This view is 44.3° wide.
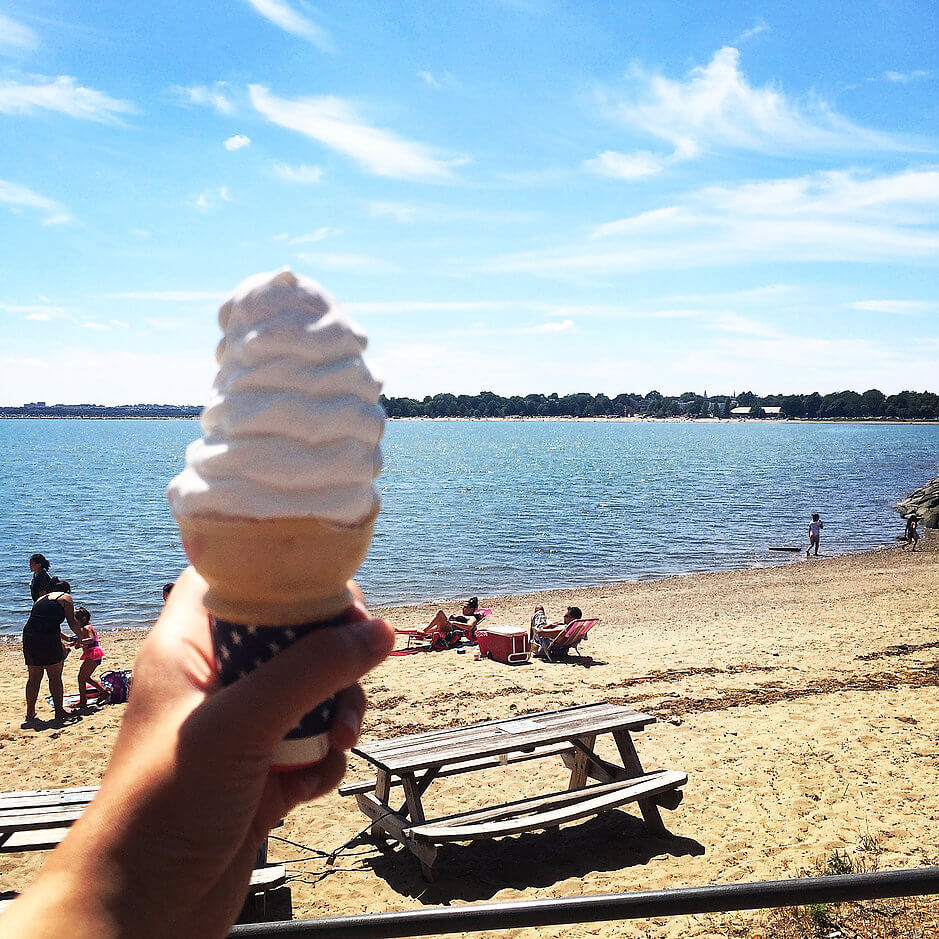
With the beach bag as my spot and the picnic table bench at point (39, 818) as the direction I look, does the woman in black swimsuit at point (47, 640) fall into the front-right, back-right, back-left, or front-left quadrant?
front-right

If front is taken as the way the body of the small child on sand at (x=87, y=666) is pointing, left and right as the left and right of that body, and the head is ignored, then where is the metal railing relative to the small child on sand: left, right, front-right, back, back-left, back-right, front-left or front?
left

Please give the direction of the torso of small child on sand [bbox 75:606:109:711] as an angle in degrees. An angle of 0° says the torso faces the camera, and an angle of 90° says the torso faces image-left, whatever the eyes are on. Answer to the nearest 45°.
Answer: approximately 90°

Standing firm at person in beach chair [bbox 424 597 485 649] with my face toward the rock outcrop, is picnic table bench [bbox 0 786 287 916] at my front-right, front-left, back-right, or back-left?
back-right

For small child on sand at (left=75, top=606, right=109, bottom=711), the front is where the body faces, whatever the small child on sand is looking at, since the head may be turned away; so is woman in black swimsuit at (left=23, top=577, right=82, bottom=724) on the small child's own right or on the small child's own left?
on the small child's own left

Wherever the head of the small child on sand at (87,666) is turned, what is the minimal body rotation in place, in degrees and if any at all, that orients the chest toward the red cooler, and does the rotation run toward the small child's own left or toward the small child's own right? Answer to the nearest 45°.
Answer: approximately 180°

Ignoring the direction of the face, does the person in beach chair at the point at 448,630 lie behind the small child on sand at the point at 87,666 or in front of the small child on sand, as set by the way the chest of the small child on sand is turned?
behind

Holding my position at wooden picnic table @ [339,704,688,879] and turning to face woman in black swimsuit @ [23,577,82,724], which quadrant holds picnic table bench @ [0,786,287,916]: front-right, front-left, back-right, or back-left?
front-left

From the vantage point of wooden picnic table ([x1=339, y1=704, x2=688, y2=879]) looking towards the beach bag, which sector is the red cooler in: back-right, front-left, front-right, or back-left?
front-right

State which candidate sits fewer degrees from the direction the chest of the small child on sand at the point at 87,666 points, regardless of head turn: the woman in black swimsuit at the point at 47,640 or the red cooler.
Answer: the woman in black swimsuit

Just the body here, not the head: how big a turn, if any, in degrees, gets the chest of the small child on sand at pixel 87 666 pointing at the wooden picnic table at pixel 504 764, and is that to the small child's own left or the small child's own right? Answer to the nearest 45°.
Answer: approximately 135° to the small child's own left

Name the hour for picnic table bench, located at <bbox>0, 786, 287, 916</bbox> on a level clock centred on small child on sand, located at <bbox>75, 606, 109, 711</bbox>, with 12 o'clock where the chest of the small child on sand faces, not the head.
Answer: The picnic table bench is roughly at 9 o'clock from the small child on sand.

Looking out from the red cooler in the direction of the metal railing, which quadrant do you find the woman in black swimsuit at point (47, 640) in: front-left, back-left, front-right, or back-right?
front-right
